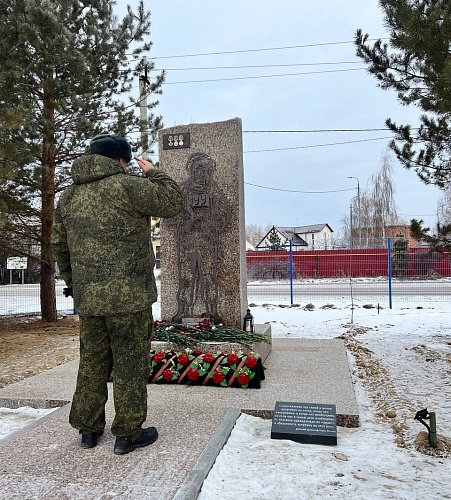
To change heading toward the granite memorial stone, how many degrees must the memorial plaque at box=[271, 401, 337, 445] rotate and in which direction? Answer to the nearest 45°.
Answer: approximately 135° to its right

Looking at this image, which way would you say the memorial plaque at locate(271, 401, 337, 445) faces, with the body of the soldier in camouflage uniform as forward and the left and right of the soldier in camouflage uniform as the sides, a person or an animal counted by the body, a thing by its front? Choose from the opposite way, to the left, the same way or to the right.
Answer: the opposite way

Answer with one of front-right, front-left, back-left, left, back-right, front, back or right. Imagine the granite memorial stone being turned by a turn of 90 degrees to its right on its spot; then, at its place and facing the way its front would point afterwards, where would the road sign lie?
front

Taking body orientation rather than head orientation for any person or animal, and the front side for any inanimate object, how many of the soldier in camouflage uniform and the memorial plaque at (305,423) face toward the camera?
1

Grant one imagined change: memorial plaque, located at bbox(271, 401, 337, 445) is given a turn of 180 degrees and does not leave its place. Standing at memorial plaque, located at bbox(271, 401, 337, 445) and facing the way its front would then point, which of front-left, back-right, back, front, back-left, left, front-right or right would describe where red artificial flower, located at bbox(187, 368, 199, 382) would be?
front-left

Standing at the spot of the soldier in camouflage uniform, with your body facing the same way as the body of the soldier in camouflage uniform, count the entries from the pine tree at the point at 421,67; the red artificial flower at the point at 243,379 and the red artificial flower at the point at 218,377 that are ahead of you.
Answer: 3

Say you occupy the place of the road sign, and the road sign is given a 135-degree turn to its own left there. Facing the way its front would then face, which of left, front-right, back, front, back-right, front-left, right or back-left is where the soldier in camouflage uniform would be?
back-right

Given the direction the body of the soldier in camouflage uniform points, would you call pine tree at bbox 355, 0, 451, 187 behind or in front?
in front

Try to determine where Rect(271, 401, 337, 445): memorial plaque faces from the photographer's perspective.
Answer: facing the viewer

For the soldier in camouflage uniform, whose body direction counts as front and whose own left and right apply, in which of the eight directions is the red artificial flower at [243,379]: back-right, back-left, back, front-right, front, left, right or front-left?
front

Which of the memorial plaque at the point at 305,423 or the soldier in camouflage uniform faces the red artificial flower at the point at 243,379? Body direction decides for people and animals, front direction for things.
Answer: the soldier in camouflage uniform

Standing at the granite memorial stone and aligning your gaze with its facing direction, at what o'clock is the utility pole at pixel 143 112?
The utility pole is roughly at 4 o'clock from the granite memorial stone.

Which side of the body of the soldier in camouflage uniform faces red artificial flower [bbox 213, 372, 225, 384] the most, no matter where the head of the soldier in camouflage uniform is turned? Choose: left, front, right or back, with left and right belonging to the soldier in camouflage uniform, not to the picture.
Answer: front

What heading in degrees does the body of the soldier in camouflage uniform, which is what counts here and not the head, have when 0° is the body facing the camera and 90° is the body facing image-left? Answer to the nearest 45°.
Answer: approximately 225°

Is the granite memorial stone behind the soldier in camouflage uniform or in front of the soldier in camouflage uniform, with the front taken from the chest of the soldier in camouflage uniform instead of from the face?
in front

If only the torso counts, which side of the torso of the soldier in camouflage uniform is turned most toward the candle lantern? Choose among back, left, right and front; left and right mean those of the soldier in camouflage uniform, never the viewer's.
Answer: front

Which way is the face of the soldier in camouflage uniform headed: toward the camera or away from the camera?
away from the camera
